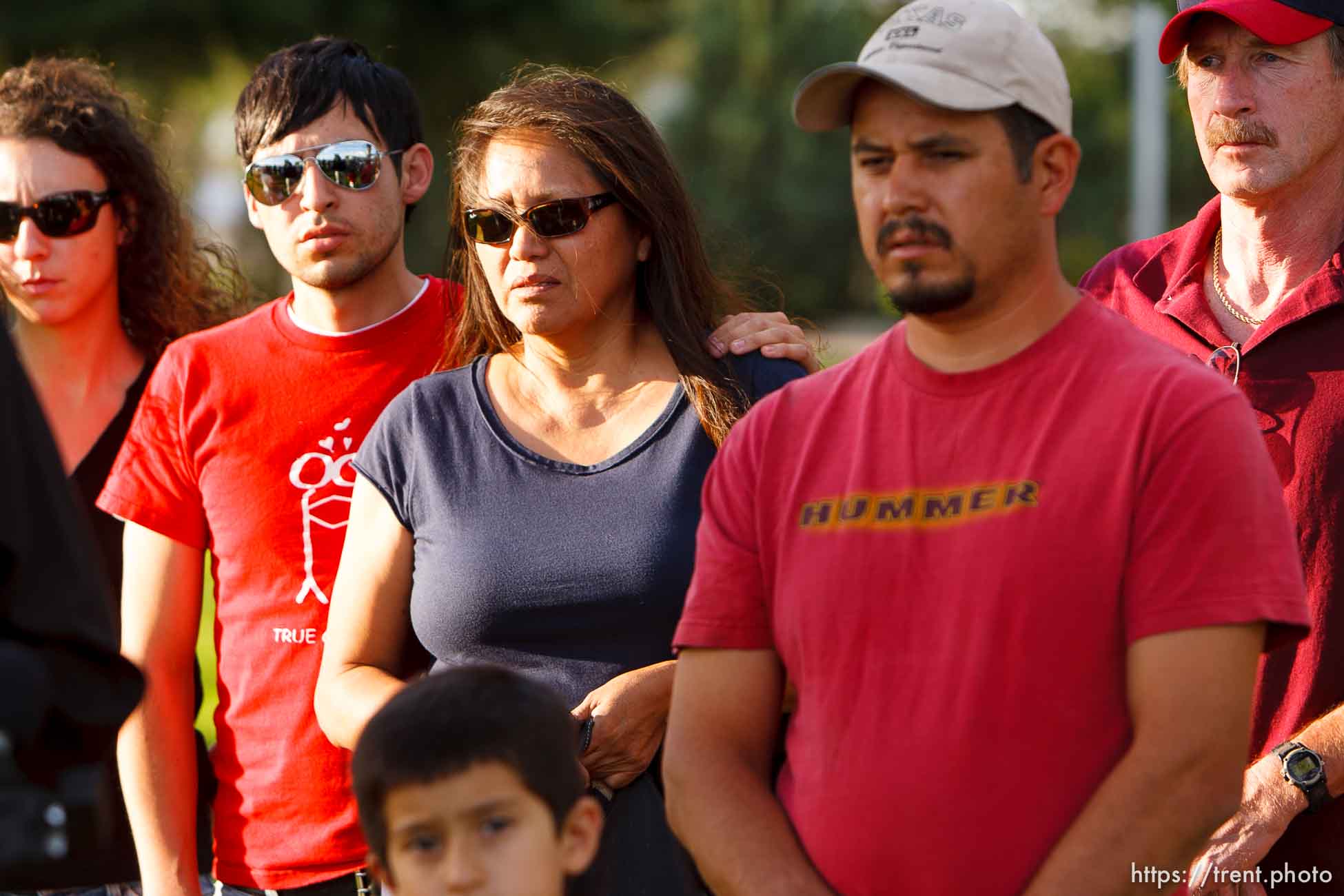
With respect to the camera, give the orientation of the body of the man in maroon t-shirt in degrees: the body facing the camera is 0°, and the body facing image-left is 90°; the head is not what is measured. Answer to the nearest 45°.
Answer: approximately 45°

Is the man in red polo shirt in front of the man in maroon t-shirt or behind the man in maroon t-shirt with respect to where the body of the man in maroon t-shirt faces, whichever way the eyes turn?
behind

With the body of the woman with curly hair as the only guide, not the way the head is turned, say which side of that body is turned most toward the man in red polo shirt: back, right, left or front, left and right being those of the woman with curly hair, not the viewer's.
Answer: left

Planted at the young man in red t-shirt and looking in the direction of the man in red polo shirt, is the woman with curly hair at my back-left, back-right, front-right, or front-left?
back-left

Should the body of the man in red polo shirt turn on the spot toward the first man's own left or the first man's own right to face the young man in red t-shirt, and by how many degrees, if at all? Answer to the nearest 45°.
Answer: approximately 45° to the first man's own right

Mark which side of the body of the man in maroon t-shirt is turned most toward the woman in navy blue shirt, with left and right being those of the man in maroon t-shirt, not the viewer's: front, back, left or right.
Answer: right

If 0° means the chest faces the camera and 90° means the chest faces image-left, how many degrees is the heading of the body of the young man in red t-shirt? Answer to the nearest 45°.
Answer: approximately 0°

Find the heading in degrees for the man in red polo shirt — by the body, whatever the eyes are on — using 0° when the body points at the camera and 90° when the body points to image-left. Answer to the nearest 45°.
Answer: approximately 45°

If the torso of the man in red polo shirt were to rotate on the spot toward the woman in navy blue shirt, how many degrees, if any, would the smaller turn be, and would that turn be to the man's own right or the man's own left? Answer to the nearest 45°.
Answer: approximately 45° to the man's own right
